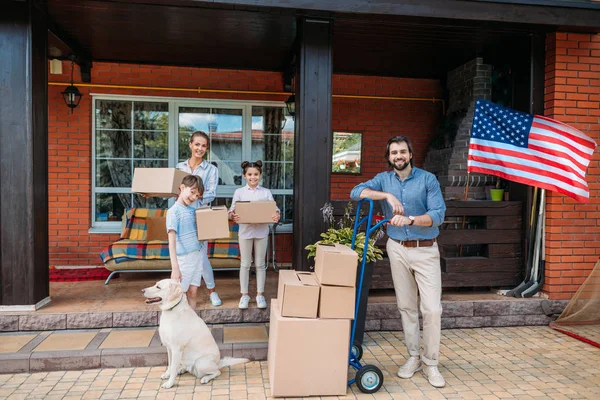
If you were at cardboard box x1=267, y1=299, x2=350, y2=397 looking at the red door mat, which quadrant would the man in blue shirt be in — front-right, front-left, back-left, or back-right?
back-right

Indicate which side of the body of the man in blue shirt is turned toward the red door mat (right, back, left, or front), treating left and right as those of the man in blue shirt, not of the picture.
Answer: right

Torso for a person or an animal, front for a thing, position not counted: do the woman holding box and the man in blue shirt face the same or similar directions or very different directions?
same or similar directions

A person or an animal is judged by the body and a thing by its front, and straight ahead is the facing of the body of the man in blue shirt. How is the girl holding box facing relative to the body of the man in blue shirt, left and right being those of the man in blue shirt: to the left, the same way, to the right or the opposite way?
the same way

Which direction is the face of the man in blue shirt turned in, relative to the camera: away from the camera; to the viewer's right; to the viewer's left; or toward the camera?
toward the camera

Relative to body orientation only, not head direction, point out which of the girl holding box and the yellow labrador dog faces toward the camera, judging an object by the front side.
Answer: the girl holding box

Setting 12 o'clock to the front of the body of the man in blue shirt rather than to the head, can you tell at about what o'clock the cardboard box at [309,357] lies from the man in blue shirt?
The cardboard box is roughly at 2 o'clock from the man in blue shirt.

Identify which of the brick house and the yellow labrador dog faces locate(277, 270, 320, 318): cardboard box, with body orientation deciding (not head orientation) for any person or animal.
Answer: the brick house

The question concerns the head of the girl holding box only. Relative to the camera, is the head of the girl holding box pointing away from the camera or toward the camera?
toward the camera

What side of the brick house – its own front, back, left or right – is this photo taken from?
front

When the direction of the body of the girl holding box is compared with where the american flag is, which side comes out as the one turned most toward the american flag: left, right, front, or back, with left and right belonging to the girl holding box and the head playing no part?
left

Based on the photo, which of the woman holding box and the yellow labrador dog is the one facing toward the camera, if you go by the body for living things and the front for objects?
the woman holding box

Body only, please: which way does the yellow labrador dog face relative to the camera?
to the viewer's left

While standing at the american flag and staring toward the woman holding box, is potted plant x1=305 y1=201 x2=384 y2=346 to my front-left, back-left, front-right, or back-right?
front-left

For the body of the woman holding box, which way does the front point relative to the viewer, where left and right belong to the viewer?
facing the viewer

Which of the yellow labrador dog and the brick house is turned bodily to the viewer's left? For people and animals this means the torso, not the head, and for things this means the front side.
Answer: the yellow labrador dog

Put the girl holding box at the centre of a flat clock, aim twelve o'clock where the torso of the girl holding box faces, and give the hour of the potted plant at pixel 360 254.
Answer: The potted plant is roughly at 10 o'clock from the girl holding box.

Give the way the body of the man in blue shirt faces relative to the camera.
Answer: toward the camera
